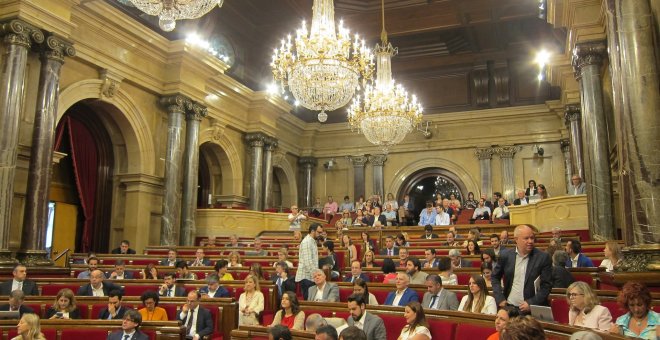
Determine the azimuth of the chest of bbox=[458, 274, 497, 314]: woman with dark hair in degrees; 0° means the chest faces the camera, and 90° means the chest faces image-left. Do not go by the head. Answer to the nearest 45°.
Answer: approximately 45°

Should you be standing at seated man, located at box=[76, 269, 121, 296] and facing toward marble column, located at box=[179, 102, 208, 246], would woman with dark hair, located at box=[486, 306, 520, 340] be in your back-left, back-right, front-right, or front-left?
back-right

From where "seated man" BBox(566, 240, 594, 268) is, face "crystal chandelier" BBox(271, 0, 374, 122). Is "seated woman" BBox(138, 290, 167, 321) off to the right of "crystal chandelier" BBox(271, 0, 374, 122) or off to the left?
left

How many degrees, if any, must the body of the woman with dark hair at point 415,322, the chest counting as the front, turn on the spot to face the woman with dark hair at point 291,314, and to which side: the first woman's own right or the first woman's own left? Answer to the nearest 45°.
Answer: approximately 90° to the first woman's own right

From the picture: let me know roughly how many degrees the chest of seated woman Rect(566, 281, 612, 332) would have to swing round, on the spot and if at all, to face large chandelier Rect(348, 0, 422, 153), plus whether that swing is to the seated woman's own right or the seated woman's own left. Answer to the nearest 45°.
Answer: approximately 90° to the seated woman's own right

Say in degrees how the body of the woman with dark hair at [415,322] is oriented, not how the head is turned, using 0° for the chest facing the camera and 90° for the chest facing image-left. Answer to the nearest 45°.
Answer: approximately 45°

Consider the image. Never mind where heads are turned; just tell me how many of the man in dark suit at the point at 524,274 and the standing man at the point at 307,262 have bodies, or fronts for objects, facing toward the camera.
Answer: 1

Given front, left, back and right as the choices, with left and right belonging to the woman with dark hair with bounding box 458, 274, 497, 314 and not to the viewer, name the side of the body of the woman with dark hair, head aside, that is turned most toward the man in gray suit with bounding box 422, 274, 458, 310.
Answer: right

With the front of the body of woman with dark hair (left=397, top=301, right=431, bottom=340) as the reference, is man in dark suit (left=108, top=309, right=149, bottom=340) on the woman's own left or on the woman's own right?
on the woman's own right

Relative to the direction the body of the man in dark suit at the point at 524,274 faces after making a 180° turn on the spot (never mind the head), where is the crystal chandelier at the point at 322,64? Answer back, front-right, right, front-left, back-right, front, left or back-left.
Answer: front-left
